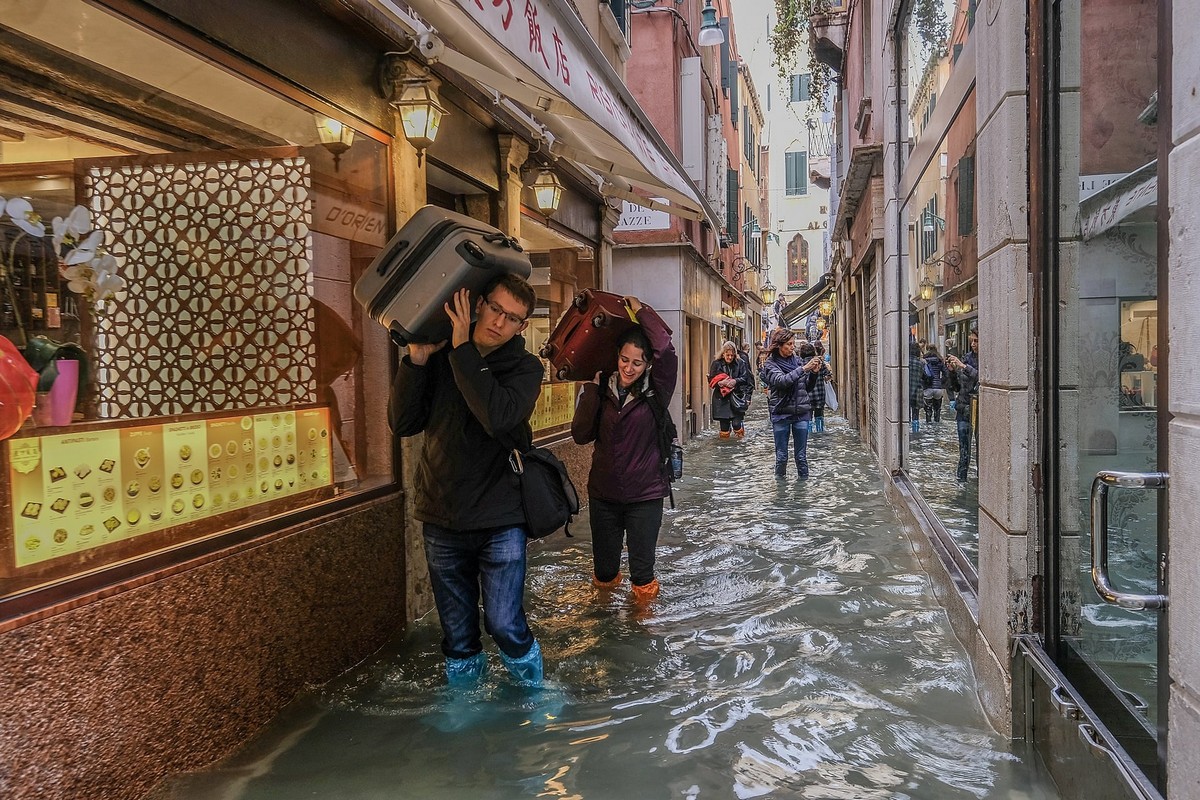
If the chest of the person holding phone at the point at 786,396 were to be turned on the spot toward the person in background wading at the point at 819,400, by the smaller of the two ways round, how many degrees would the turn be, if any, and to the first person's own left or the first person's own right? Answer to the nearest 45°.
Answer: approximately 135° to the first person's own left

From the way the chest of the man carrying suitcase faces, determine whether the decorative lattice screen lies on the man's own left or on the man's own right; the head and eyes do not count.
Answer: on the man's own right

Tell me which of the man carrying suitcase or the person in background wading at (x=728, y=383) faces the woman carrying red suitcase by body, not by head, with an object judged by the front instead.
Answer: the person in background wading

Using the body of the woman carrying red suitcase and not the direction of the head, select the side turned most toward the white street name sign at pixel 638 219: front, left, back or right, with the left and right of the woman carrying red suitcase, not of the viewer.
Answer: back

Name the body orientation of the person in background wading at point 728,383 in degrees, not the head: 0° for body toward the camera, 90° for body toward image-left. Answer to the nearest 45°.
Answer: approximately 0°

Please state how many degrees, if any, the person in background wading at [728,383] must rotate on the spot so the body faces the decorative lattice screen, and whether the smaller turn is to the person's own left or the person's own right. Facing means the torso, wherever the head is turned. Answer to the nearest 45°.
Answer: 0° — they already face it

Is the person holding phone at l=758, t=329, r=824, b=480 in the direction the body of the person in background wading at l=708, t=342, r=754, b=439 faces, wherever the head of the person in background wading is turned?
yes

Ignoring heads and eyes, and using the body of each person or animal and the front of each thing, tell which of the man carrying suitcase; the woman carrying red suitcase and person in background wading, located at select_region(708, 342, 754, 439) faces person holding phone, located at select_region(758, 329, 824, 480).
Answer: the person in background wading

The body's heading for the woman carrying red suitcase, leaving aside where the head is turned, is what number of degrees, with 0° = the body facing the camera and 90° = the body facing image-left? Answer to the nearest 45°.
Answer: approximately 0°
